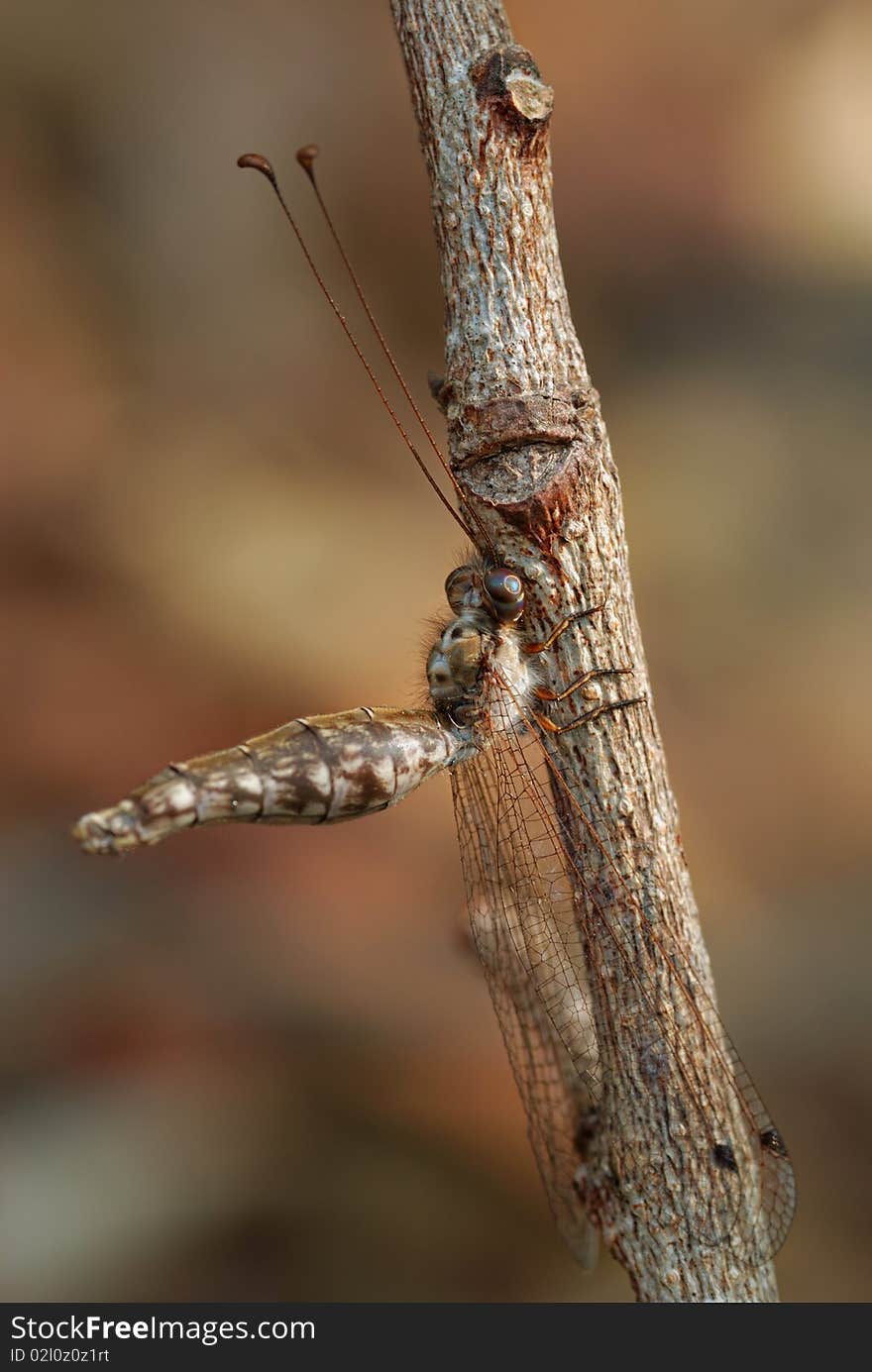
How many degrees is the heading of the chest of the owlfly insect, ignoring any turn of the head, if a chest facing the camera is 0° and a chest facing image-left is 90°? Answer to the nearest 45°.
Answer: approximately 270°
